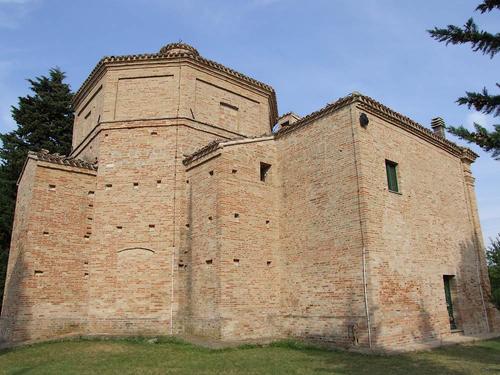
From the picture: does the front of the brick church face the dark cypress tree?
no
